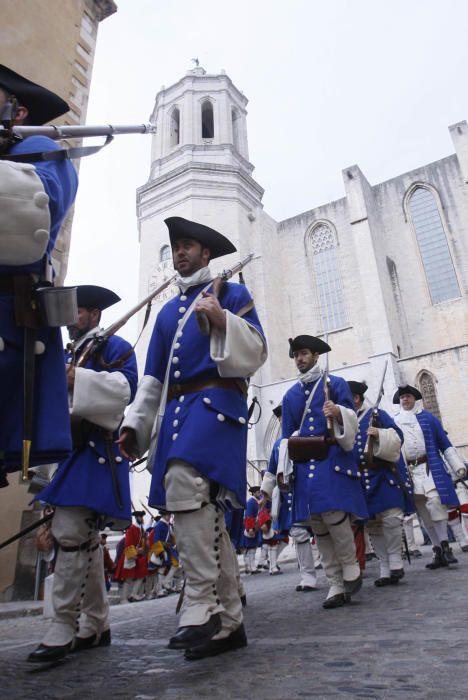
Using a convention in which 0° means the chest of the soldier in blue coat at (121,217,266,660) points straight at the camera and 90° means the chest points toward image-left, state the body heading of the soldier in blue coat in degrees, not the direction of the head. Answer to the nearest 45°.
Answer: approximately 45°

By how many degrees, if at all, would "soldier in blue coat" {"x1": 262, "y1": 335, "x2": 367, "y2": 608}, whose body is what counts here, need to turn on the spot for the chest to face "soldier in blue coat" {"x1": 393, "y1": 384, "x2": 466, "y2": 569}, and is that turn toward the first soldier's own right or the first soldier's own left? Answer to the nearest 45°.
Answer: approximately 180°

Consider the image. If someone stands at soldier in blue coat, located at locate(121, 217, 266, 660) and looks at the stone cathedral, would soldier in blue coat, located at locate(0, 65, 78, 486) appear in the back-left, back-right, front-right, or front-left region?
back-left

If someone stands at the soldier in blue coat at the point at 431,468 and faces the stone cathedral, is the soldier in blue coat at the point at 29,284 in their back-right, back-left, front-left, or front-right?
back-left

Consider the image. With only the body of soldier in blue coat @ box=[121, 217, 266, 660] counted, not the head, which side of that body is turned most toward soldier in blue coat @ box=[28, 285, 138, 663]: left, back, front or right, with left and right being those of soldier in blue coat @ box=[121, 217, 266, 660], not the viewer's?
right

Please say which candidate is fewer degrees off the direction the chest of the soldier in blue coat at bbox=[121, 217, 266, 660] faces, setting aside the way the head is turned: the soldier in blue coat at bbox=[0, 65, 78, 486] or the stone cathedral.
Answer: the soldier in blue coat

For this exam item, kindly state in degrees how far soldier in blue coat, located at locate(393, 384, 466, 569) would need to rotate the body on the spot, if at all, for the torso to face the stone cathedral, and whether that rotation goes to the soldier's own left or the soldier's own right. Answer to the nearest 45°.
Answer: approximately 135° to the soldier's own right

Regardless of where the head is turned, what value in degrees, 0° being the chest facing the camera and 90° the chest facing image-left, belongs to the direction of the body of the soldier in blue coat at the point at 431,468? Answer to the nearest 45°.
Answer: approximately 45°

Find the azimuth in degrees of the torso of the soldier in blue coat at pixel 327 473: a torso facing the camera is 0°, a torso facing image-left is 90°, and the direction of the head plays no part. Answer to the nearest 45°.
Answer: approximately 45°

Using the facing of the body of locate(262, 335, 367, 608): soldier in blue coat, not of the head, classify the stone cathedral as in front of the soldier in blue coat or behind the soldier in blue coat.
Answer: behind
